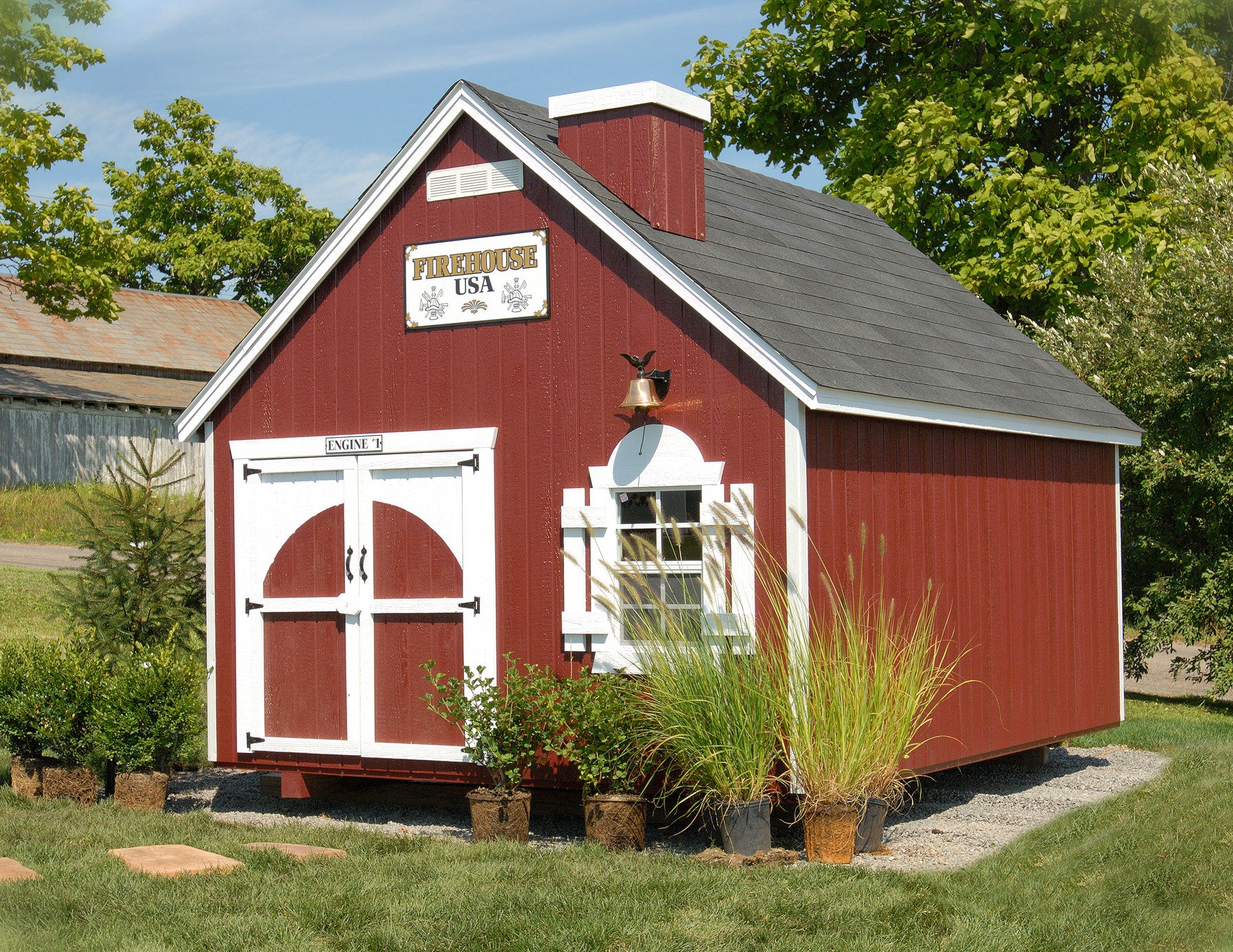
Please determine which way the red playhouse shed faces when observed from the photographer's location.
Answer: facing the viewer and to the left of the viewer

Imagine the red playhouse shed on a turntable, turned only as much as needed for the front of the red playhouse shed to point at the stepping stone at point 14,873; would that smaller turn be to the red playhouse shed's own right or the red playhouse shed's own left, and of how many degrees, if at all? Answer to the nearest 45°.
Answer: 0° — it already faces it

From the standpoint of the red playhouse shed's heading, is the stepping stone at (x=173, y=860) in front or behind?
in front

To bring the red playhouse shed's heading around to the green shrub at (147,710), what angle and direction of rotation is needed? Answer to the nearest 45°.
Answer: approximately 45° to its right

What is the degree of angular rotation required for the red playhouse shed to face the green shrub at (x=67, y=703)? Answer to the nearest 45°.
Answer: approximately 45° to its right

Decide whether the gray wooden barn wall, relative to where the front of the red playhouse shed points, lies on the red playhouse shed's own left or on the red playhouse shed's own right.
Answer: on the red playhouse shed's own right

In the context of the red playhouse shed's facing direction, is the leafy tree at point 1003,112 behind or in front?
behind
